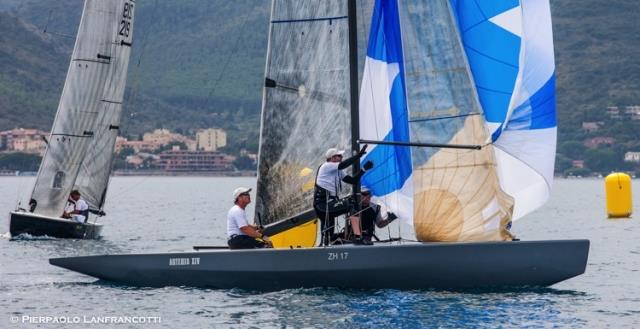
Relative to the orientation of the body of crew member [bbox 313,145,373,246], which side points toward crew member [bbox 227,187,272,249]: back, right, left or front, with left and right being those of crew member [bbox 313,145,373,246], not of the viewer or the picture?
back

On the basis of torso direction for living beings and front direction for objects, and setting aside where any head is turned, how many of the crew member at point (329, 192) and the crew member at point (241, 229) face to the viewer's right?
2

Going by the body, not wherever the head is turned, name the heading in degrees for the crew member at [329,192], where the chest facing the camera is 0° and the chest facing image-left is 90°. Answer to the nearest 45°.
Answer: approximately 270°

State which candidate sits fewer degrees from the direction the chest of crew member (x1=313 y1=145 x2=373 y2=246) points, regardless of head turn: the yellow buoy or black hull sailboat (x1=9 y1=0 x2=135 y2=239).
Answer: the yellow buoy

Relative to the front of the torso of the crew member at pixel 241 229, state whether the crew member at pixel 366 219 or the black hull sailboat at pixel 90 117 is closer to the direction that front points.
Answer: the crew member

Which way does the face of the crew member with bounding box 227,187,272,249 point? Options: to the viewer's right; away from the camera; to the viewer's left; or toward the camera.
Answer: to the viewer's right

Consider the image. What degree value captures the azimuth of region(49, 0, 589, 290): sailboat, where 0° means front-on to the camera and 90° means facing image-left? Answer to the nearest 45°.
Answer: approximately 270°

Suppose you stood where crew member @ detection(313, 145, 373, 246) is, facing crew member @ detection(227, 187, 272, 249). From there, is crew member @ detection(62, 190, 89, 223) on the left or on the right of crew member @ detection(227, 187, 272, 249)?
right

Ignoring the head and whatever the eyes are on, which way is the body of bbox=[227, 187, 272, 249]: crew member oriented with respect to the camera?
to the viewer's right
